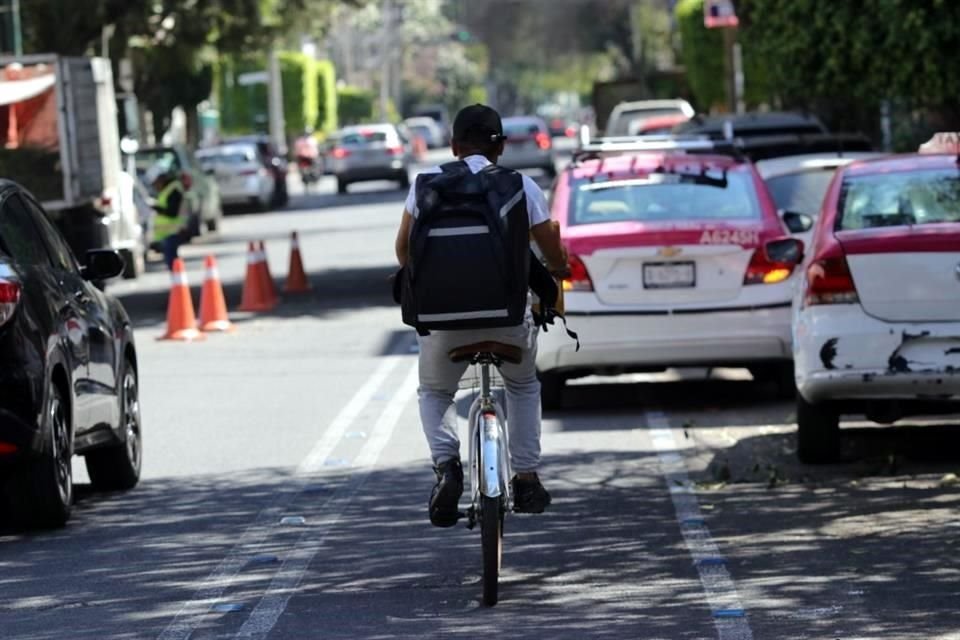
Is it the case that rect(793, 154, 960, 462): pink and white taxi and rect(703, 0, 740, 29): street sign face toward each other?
yes

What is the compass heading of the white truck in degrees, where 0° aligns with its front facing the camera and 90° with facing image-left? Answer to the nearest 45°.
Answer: approximately 225°

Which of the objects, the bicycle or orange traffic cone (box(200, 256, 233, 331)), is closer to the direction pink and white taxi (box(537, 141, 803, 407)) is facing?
the orange traffic cone

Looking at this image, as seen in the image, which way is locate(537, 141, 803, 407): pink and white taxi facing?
away from the camera

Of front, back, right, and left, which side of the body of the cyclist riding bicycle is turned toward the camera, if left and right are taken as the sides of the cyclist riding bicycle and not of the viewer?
back

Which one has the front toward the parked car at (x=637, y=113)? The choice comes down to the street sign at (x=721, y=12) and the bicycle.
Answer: the bicycle

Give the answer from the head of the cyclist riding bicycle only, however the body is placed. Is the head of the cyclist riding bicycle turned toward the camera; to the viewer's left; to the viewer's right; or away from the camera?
away from the camera

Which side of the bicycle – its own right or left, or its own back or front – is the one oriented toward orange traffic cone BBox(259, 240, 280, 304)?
front

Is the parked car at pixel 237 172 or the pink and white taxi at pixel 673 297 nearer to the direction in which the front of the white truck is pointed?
the parked car

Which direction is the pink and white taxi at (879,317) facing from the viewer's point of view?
away from the camera

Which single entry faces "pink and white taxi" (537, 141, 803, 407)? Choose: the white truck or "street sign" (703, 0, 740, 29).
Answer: the street sign

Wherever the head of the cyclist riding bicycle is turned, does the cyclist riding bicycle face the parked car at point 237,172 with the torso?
yes

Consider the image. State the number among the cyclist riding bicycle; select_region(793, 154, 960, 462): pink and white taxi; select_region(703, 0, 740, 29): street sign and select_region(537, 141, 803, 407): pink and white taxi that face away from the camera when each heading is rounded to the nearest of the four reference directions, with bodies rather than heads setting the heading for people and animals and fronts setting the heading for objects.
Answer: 3

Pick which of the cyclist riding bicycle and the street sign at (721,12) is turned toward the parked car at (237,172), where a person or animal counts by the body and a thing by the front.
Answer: the cyclist riding bicycle

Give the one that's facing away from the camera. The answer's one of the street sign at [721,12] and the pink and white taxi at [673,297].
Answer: the pink and white taxi

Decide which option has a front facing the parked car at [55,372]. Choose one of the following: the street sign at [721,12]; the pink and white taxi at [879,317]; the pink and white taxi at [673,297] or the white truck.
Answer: the street sign

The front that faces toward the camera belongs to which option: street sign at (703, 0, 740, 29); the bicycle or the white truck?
the street sign
